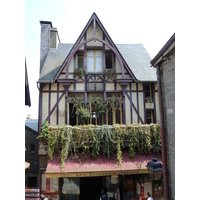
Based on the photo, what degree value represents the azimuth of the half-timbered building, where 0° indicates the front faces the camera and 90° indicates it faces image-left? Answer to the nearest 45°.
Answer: approximately 0°

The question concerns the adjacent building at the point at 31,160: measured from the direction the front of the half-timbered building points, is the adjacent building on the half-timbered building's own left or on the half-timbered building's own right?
on the half-timbered building's own right
